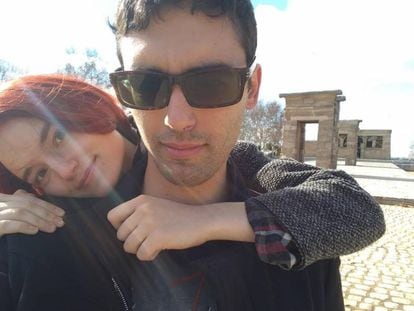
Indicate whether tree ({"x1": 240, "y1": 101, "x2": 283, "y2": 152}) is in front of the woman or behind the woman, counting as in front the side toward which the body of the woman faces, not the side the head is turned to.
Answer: behind

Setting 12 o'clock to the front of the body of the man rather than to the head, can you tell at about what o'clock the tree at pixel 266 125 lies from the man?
The tree is roughly at 6 o'clock from the man.

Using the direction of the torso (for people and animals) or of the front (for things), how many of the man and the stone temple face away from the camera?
0

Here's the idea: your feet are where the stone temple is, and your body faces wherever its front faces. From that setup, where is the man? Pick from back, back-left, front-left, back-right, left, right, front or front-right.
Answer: front-left

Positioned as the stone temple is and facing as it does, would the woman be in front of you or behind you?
in front

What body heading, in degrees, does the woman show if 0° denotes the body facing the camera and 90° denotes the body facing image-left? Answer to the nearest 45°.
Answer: approximately 0°

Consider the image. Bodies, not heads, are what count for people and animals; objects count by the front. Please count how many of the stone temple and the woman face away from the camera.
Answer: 0

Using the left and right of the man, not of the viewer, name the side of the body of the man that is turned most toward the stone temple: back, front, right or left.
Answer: back
